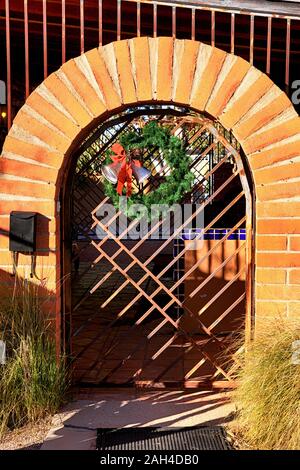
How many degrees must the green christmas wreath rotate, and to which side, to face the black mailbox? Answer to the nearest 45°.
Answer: approximately 90° to its right

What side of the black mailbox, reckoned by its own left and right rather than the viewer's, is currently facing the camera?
front

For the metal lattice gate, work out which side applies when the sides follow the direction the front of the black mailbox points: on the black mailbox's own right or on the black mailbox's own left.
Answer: on the black mailbox's own left

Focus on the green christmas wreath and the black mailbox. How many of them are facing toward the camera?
2

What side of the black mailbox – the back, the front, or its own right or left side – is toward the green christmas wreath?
left

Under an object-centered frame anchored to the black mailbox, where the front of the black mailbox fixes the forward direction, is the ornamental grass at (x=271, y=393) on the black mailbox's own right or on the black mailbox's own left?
on the black mailbox's own left

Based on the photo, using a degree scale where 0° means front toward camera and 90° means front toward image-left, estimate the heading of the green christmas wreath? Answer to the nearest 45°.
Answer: approximately 0°
